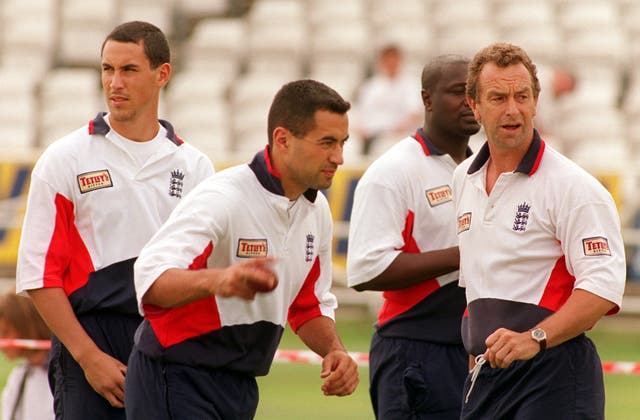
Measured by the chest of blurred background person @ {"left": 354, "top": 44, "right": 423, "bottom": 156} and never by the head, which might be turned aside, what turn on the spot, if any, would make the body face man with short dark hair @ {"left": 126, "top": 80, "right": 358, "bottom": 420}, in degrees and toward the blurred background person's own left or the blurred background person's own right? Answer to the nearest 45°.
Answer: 0° — they already face them

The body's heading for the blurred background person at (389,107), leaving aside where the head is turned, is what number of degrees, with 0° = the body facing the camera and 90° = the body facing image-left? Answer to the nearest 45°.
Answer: approximately 0°

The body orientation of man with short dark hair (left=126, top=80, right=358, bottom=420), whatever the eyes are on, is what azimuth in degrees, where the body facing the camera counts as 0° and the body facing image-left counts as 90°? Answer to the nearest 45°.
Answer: approximately 315°

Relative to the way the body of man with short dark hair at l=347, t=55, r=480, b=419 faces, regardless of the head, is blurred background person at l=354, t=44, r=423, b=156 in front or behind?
behind

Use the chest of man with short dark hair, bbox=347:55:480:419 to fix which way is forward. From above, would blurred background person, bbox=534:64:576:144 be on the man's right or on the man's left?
on the man's left

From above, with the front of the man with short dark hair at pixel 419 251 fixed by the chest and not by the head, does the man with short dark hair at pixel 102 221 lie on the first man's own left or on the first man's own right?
on the first man's own right
